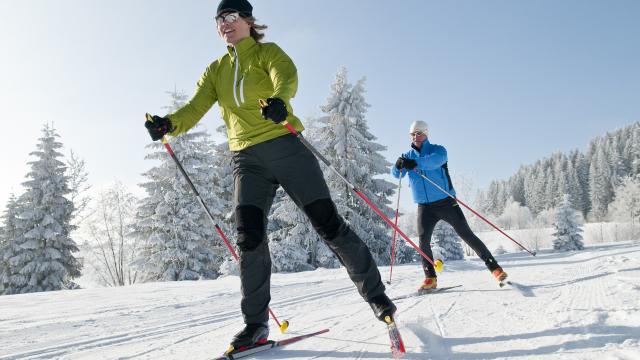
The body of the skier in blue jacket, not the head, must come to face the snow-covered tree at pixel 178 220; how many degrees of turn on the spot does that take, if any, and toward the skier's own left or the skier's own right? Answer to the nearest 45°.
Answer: approximately 90° to the skier's own right

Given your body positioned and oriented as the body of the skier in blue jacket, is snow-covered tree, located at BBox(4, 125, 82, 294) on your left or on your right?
on your right

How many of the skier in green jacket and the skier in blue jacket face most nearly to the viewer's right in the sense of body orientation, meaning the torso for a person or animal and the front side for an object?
0

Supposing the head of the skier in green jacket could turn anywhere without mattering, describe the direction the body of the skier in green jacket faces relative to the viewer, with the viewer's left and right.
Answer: facing the viewer and to the left of the viewer

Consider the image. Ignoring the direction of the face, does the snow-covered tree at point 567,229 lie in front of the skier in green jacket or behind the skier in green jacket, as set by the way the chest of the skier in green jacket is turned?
behind

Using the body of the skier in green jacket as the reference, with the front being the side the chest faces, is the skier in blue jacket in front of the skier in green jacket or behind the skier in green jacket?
behind

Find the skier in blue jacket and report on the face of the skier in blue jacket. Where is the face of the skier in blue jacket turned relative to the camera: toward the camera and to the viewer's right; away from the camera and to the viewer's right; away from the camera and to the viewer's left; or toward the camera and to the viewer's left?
toward the camera and to the viewer's left

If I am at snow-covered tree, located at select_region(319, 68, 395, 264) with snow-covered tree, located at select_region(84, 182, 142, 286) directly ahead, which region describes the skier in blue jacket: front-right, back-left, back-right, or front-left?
back-left

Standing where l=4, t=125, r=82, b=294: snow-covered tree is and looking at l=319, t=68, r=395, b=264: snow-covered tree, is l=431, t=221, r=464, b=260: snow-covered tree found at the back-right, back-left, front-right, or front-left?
front-left

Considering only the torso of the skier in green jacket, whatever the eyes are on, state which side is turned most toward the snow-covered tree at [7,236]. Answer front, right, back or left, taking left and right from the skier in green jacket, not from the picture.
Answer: right

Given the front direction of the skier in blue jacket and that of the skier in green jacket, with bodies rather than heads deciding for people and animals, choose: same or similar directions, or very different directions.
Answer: same or similar directions

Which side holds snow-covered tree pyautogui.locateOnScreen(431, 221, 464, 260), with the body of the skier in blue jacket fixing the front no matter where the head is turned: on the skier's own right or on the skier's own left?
on the skier's own right
